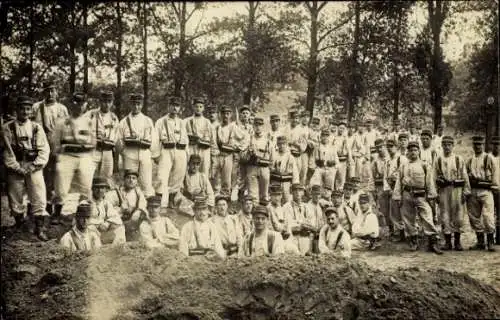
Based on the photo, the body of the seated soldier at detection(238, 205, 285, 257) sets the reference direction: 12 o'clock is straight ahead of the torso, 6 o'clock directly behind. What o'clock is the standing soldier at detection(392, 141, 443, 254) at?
The standing soldier is roughly at 8 o'clock from the seated soldier.

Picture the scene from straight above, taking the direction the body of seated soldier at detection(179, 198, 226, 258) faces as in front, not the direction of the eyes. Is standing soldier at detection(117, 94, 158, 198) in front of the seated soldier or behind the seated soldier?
behind

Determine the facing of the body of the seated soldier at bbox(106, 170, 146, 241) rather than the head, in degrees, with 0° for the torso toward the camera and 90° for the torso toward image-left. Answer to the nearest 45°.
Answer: approximately 0°

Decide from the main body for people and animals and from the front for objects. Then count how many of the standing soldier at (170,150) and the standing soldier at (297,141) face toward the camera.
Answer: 2

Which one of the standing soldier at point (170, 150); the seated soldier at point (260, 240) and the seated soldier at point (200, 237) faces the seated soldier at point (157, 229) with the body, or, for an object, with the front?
the standing soldier

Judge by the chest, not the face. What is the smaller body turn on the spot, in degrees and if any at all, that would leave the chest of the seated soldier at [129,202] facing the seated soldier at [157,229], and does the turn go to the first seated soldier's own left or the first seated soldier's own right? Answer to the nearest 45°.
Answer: approximately 45° to the first seated soldier's own left

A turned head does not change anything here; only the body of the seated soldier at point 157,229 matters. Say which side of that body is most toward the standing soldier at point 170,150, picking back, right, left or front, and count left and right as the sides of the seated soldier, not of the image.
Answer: back

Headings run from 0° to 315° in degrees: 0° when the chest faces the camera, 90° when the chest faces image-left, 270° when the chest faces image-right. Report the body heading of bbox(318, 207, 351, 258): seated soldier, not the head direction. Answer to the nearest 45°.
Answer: approximately 0°
